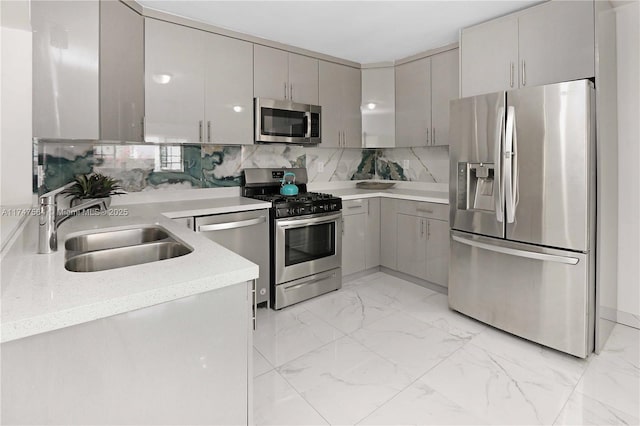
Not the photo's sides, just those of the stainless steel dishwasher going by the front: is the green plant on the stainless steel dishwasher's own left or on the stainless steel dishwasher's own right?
on the stainless steel dishwasher's own right

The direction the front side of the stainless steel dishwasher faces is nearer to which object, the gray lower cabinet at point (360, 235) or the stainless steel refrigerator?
the stainless steel refrigerator

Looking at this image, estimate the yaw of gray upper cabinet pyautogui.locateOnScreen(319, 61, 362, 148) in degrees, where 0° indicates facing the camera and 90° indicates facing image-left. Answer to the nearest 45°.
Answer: approximately 315°

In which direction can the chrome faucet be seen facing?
to the viewer's right

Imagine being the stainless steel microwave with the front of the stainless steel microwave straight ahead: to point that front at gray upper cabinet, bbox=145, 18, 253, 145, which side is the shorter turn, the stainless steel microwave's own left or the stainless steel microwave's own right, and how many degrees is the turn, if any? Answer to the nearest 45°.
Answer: approximately 90° to the stainless steel microwave's own right
